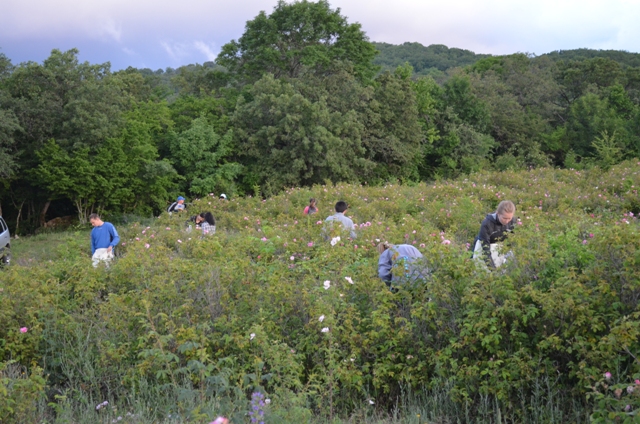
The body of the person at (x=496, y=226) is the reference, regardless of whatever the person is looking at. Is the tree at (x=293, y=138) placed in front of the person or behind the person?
behind

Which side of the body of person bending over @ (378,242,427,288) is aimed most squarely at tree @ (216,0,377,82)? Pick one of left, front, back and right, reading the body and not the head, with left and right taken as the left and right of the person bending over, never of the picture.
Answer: right

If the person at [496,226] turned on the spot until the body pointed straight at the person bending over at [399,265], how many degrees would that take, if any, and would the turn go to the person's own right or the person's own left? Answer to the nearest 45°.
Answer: approximately 90° to the person's own right

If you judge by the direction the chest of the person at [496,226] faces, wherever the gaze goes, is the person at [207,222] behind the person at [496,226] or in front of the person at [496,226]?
behind

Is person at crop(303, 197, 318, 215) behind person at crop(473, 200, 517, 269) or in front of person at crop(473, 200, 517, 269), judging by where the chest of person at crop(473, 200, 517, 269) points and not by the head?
behind

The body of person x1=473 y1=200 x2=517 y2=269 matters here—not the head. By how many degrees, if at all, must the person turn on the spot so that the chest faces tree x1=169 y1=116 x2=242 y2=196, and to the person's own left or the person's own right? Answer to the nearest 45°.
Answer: approximately 180°

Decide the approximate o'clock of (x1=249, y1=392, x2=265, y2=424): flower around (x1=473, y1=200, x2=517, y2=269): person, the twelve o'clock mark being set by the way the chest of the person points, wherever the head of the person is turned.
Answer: The flower is roughly at 2 o'clock from the person.

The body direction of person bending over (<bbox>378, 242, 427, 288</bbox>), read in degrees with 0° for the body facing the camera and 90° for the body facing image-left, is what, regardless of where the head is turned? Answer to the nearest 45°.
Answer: approximately 90°

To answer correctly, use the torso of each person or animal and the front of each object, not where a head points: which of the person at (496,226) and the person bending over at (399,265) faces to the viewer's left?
the person bending over
